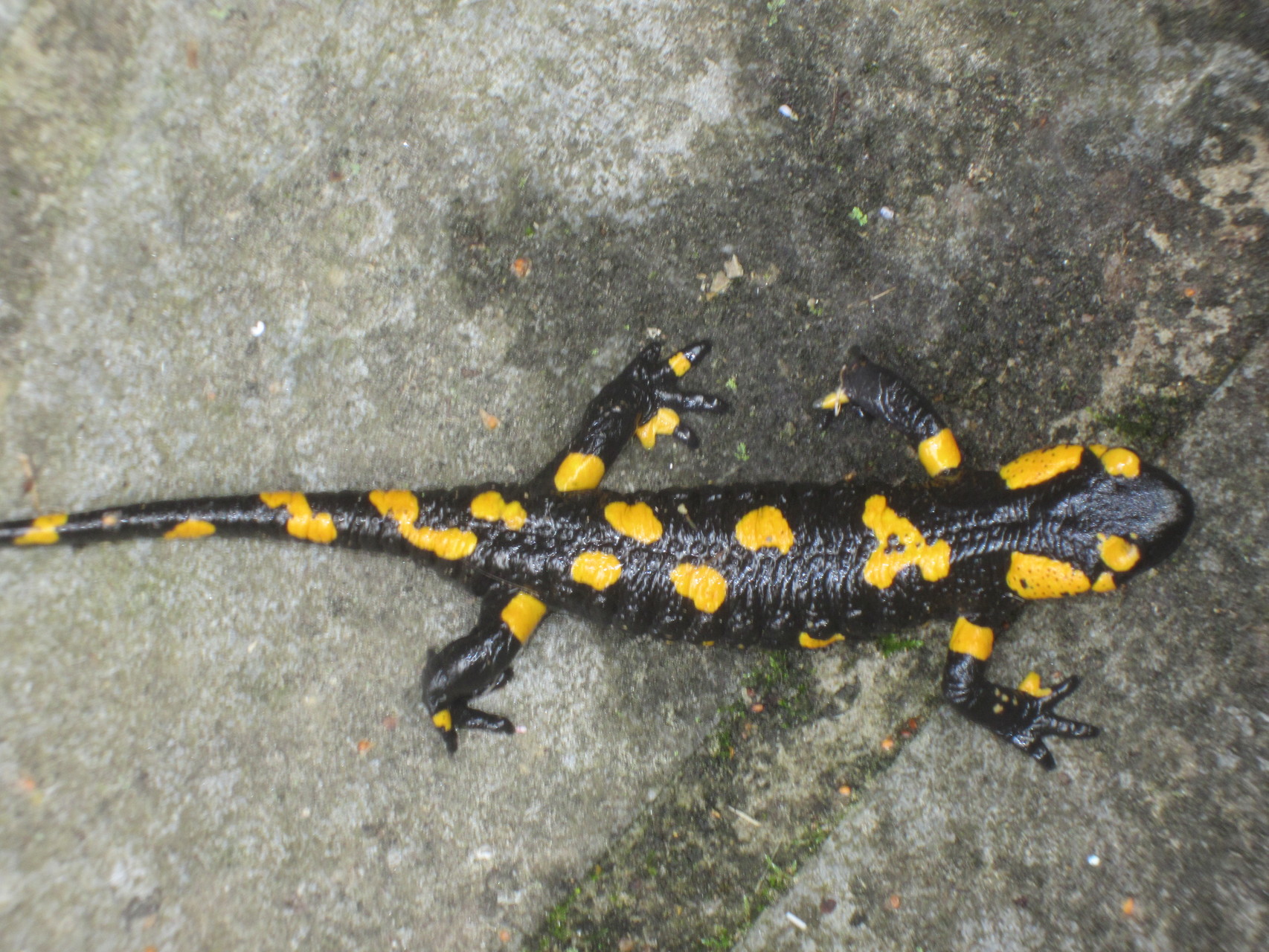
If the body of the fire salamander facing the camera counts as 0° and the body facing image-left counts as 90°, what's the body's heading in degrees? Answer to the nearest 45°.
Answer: approximately 270°
